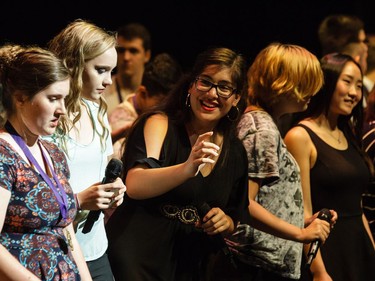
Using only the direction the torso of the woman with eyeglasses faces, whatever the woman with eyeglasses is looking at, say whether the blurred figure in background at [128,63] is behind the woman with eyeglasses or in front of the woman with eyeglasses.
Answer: behind

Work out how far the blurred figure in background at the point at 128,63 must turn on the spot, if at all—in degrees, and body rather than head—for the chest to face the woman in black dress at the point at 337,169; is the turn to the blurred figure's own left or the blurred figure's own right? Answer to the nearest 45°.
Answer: approximately 90° to the blurred figure's own left

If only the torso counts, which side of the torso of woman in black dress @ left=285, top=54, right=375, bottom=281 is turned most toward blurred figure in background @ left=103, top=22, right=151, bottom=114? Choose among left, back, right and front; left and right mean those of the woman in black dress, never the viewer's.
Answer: back

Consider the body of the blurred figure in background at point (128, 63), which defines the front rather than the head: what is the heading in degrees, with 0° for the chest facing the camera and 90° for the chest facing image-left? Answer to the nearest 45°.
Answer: approximately 45°

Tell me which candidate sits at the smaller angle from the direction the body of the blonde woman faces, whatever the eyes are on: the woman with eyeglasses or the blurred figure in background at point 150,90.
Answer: the woman with eyeglasses
